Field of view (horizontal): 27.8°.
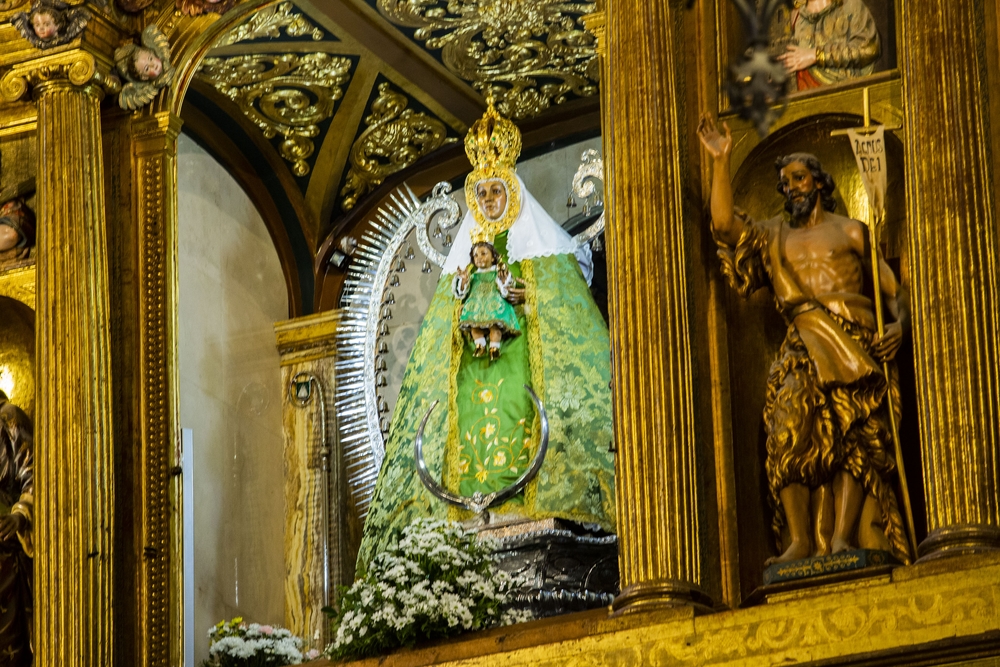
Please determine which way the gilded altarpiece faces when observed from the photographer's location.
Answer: facing the viewer and to the left of the viewer

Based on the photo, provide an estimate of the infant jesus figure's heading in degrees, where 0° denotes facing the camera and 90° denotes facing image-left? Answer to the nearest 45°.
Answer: approximately 45°

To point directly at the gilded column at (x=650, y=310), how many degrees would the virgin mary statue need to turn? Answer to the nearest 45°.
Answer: approximately 45° to its left

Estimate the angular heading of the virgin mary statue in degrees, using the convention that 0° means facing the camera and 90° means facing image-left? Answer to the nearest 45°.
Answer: approximately 45°

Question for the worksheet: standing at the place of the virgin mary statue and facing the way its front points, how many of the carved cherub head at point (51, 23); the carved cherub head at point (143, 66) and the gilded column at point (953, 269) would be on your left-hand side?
1
